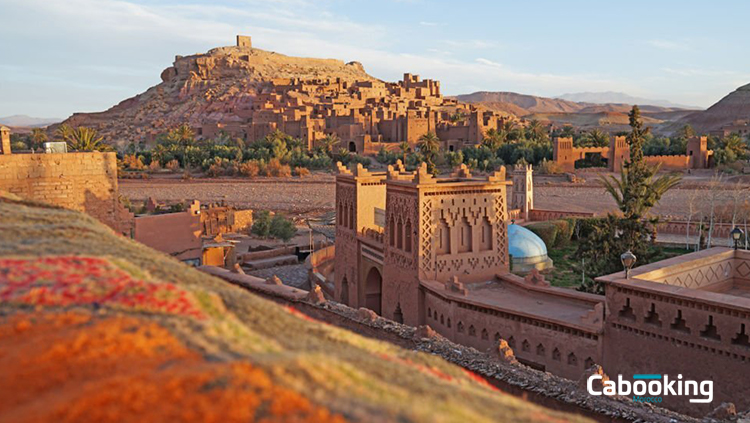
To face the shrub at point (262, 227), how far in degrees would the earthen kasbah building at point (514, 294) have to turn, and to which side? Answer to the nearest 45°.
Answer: approximately 90° to its right

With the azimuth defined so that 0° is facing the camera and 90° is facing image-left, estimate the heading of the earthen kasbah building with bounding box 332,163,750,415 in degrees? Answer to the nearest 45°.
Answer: approximately 45°

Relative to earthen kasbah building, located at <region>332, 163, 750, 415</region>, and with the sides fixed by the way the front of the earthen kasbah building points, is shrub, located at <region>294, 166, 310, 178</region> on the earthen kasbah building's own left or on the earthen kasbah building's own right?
on the earthen kasbah building's own right

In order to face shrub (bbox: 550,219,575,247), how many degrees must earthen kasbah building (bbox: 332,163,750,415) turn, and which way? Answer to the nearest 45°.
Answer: approximately 135° to its right

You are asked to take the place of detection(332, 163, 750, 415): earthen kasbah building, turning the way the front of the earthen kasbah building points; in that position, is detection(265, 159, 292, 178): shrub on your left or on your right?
on your right

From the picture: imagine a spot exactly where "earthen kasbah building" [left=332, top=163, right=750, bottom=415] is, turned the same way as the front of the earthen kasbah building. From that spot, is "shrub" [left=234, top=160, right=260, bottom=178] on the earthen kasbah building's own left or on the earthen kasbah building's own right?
on the earthen kasbah building's own right

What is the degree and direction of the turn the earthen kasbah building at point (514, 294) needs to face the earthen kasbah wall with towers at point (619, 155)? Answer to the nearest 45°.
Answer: approximately 135° to its right

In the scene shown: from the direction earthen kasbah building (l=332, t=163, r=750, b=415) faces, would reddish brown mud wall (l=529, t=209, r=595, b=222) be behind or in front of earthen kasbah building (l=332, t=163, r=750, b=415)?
behind
